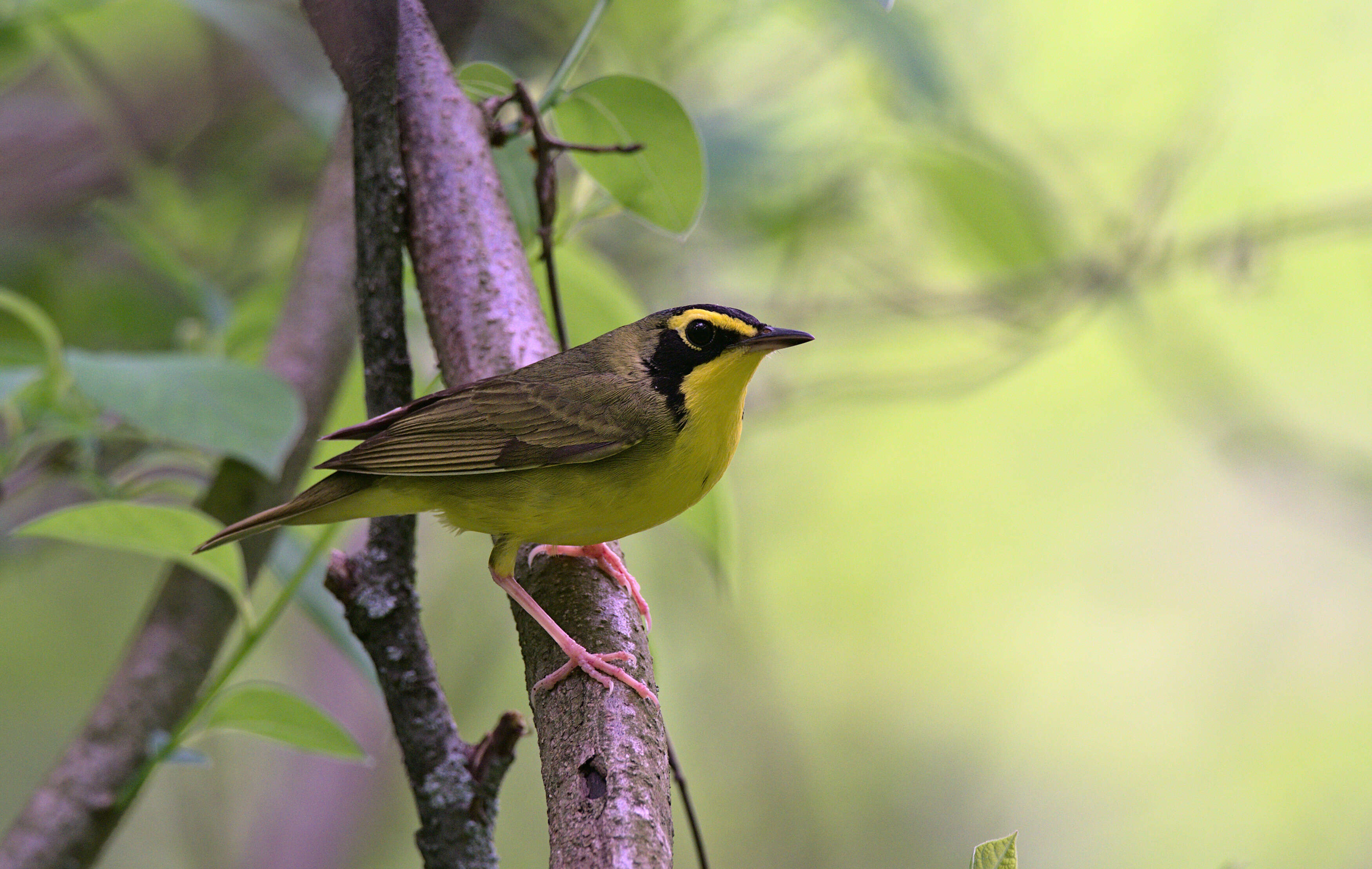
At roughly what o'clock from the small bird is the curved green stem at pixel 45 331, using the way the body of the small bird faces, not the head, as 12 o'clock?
The curved green stem is roughly at 6 o'clock from the small bird.

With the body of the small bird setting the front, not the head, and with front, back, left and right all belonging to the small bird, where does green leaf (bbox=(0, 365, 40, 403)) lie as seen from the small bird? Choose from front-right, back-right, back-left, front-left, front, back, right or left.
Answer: back

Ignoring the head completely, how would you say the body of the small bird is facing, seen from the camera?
to the viewer's right

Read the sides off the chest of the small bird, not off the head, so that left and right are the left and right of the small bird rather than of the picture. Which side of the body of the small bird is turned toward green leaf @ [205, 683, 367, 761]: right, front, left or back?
back

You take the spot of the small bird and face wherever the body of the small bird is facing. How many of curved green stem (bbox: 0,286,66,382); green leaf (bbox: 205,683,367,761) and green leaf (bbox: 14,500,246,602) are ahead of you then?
0

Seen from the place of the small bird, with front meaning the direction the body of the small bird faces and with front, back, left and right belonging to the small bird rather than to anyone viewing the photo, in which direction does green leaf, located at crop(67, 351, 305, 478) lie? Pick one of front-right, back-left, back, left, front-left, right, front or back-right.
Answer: back

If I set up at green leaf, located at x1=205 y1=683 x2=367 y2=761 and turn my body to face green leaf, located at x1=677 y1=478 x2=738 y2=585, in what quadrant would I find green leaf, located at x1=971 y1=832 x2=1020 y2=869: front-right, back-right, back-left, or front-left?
front-right

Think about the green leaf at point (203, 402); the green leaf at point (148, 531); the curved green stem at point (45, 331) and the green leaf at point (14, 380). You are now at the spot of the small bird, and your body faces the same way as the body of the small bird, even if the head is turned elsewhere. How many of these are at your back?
4

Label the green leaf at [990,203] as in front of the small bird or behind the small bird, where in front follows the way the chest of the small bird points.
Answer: in front
